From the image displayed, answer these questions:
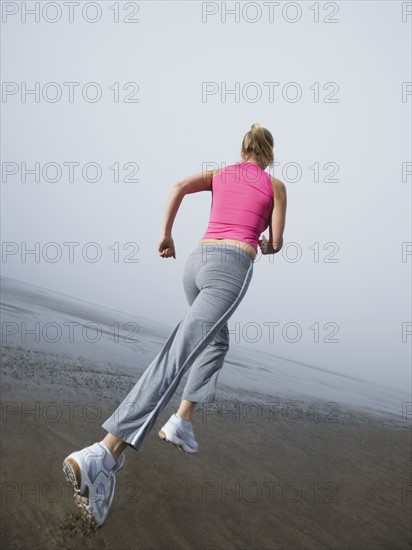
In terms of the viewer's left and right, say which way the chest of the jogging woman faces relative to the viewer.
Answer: facing away from the viewer and to the right of the viewer

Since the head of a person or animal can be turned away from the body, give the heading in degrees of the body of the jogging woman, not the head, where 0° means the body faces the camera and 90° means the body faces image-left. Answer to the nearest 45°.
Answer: approximately 225°
